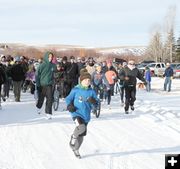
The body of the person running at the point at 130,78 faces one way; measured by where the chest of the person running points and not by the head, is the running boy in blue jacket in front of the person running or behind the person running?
in front

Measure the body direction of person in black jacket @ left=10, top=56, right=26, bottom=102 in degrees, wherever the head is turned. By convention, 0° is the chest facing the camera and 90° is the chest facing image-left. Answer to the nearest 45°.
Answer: approximately 0°

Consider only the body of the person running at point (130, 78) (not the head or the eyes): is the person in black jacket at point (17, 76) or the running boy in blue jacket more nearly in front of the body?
the running boy in blue jacket

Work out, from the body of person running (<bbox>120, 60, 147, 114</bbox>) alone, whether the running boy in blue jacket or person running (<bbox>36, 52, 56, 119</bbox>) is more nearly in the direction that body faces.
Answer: the running boy in blue jacket

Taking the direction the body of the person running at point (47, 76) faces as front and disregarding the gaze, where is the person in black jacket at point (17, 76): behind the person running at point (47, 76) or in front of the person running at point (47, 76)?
behind

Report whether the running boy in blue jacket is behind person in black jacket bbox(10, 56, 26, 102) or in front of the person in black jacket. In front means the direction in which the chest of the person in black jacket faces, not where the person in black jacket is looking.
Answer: in front

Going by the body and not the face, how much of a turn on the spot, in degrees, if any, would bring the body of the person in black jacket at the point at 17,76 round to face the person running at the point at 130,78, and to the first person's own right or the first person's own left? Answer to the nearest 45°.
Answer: approximately 45° to the first person's own left

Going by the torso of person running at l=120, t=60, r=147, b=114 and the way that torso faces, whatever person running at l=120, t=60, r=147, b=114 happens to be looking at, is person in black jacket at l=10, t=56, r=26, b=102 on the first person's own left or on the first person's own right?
on the first person's own right
